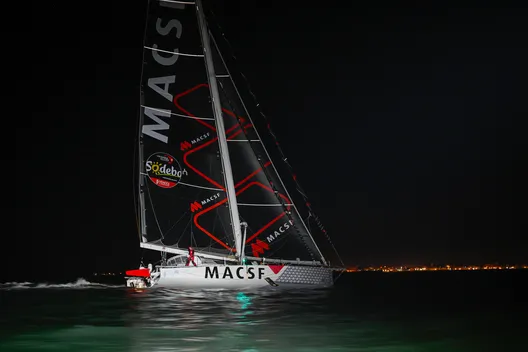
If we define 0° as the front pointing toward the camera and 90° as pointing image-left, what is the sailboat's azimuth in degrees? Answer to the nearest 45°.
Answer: approximately 270°
